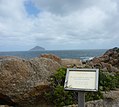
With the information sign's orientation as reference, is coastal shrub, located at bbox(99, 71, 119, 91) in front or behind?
behind

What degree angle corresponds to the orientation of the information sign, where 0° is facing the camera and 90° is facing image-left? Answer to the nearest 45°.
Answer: approximately 0°
